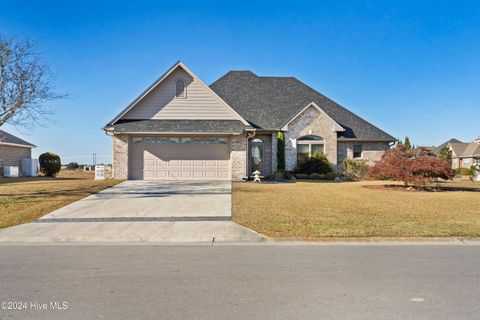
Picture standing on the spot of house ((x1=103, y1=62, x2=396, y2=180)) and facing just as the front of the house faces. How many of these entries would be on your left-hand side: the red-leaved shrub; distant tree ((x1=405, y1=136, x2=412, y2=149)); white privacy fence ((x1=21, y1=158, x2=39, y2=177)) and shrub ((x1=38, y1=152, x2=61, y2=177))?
2

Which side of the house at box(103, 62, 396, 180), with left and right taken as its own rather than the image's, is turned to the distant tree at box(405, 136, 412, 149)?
left

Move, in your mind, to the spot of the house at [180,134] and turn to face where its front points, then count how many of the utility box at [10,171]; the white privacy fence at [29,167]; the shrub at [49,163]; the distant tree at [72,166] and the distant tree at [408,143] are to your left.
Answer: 1

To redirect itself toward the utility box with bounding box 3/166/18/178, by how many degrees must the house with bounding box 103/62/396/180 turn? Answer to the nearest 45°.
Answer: approximately 135° to its right

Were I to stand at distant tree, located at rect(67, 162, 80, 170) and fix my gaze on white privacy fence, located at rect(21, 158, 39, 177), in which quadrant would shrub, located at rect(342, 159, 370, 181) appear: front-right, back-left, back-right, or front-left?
front-left

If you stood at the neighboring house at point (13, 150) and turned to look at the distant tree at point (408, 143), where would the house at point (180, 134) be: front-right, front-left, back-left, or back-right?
front-right

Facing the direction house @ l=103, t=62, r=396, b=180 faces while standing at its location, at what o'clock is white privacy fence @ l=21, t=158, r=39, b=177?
The white privacy fence is roughly at 4 o'clock from the house.

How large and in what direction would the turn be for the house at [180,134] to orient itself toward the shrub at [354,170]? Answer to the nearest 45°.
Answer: approximately 90° to its left

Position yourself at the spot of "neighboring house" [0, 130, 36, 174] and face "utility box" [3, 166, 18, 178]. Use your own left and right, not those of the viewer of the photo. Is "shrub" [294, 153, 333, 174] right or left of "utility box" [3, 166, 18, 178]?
left

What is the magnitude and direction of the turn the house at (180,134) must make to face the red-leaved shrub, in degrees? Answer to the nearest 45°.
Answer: approximately 90° to its left

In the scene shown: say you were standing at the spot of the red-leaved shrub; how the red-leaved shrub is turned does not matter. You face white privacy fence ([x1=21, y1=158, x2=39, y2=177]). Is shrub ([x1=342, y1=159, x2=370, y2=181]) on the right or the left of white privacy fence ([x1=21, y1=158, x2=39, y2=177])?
right

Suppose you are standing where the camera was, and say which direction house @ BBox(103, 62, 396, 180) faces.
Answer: facing the viewer
